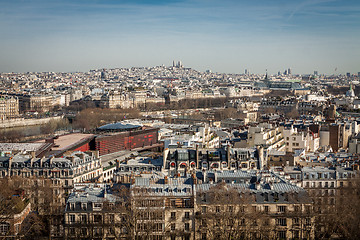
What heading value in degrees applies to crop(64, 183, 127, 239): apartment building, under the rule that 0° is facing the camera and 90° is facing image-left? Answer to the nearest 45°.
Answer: approximately 0°

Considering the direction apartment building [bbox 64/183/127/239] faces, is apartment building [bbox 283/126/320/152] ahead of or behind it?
behind
